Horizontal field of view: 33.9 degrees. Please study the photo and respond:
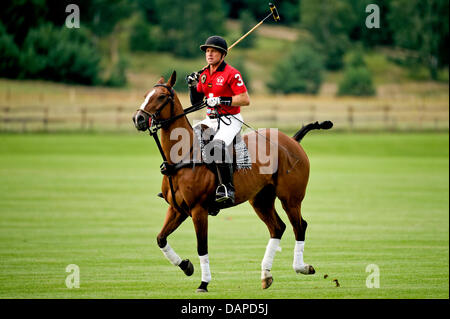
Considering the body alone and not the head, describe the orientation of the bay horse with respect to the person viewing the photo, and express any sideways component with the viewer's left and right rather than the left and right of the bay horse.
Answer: facing the viewer and to the left of the viewer
